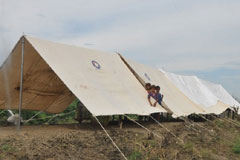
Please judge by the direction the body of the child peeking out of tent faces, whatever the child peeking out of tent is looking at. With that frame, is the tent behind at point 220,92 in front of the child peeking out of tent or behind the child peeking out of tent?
behind

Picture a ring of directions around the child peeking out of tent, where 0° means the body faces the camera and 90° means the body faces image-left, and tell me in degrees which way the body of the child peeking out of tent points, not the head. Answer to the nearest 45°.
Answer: approximately 45°
